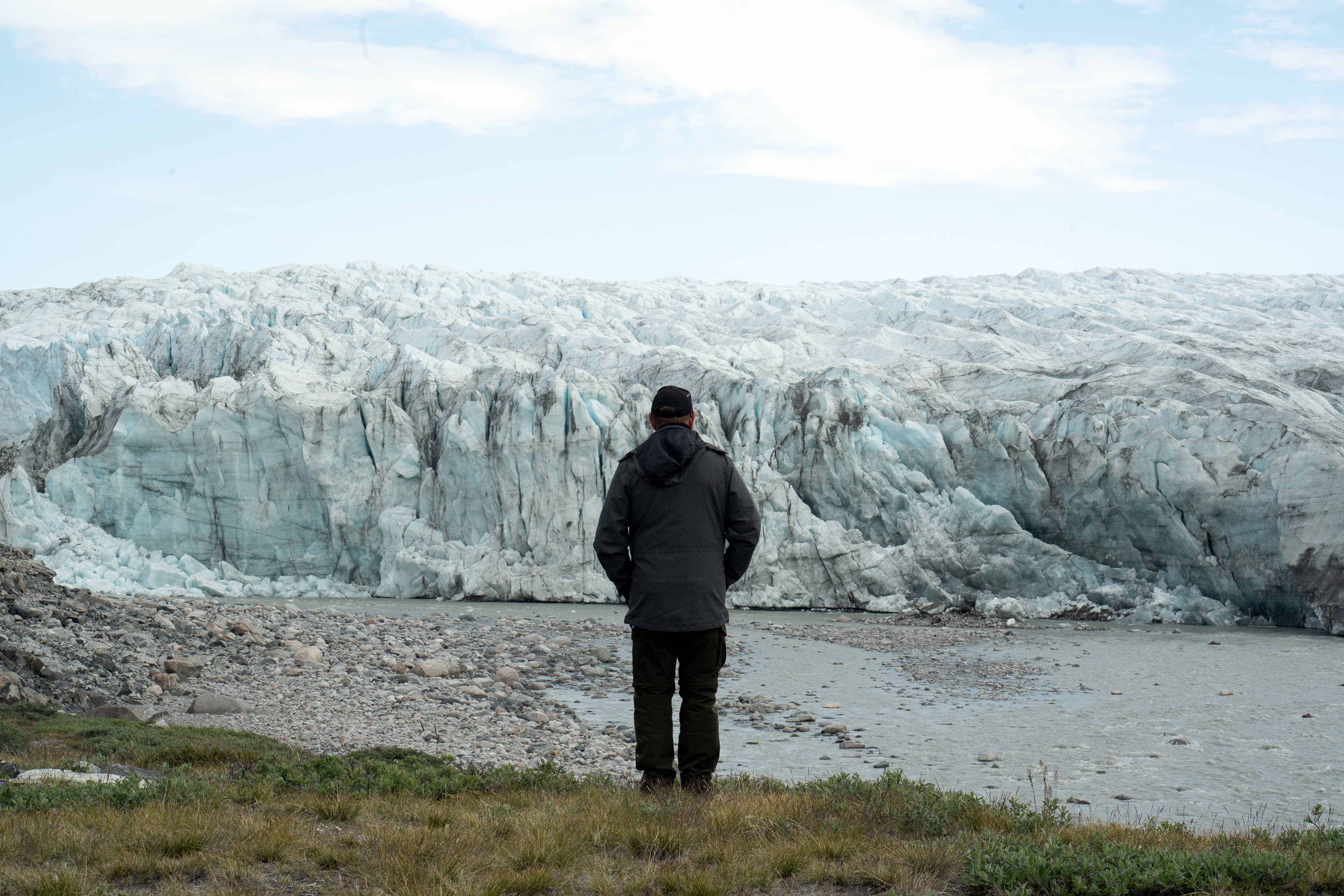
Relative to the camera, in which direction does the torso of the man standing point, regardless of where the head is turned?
away from the camera

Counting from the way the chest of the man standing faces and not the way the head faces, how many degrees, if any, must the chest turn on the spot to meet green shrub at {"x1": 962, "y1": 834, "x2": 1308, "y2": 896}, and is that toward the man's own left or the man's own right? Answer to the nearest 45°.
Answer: approximately 135° to the man's own right

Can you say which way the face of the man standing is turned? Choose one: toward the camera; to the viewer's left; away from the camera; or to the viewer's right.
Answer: away from the camera

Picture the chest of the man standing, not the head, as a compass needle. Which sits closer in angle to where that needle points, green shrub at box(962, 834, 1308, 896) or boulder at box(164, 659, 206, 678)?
the boulder

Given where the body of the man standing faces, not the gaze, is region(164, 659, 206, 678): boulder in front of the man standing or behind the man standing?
in front

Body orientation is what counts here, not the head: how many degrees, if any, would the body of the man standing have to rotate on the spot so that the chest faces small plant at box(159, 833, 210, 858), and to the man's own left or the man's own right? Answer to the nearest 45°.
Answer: approximately 135° to the man's own left

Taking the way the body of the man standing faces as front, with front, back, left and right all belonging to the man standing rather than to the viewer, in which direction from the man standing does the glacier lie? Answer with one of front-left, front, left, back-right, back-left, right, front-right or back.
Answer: front

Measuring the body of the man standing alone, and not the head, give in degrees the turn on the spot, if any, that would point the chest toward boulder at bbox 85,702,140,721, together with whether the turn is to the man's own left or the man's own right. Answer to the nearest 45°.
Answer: approximately 45° to the man's own left

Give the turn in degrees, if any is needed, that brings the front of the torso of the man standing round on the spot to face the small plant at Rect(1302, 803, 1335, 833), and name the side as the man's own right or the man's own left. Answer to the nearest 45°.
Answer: approximately 45° to the man's own right

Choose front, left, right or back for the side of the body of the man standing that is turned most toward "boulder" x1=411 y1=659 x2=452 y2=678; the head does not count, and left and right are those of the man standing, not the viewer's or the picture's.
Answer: front
